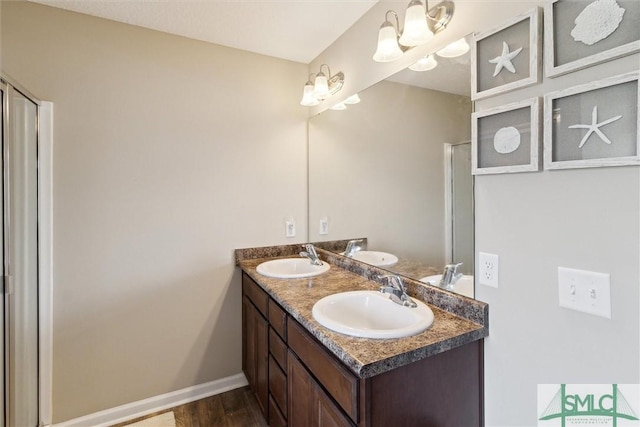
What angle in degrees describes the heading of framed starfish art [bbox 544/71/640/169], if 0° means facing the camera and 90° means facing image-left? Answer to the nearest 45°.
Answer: approximately 45°

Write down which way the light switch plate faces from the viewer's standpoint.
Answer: facing the viewer and to the left of the viewer

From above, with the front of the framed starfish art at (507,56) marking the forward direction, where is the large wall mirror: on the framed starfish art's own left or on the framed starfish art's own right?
on the framed starfish art's own right

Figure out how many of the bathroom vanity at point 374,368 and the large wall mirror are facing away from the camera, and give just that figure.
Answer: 0

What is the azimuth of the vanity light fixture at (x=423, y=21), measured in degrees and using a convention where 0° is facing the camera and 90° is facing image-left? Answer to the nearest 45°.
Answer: approximately 45°
